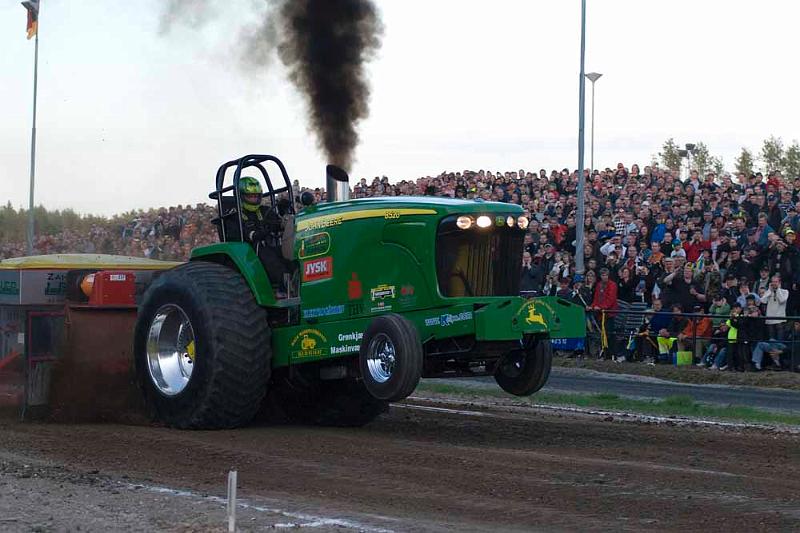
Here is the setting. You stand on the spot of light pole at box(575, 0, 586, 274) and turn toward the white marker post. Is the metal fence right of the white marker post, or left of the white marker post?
left

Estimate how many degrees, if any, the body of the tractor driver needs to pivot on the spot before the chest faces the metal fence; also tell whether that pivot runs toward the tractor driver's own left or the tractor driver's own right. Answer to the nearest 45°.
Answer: approximately 90° to the tractor driver's own left

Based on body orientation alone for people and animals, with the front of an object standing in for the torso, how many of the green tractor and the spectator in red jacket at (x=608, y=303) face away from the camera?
0

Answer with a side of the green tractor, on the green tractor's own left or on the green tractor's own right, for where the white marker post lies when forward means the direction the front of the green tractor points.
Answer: on the green tractor's own right

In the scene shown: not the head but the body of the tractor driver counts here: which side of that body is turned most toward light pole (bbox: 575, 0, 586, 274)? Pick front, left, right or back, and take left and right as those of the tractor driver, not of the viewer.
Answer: left

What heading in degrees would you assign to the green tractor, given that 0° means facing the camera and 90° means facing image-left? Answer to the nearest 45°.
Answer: approximately 315°

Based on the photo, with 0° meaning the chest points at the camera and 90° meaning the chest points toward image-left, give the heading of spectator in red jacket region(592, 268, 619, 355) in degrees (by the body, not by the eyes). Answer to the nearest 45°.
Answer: approximately 45°

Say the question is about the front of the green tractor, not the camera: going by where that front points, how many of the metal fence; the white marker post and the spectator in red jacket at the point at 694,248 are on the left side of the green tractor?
2

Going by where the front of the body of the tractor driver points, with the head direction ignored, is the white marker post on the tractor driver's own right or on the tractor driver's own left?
on the tractor driver's own right

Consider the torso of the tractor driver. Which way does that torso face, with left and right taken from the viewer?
facing the viewer and to the right of the viewer
